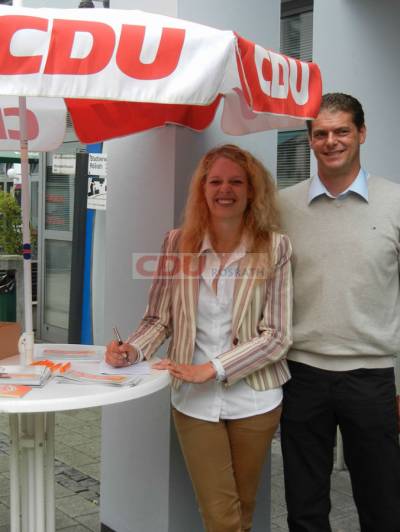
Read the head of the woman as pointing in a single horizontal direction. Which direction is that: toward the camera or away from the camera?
toward the camera

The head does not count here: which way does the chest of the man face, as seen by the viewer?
toward the camera

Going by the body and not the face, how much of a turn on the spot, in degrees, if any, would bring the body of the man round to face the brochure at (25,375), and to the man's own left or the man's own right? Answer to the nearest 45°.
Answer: approximately 90° to the man's own right

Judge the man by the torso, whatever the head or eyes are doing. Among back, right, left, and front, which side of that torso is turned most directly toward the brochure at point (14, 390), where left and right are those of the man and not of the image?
right

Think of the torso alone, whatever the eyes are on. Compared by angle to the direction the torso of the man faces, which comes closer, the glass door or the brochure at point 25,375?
the brochure

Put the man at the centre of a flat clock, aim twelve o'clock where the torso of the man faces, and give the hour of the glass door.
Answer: The glass door is roughly at 5 o'clock from the man.

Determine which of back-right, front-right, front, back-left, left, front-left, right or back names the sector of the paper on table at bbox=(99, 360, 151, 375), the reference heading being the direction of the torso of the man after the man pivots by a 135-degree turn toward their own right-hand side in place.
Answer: front-left

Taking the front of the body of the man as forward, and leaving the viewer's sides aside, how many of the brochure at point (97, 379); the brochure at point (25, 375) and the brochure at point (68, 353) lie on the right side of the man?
3

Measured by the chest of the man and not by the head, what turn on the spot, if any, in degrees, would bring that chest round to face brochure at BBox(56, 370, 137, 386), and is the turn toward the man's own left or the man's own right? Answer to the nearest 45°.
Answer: approximately 90° to the man's own right

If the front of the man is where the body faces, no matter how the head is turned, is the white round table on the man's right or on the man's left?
on the man's right

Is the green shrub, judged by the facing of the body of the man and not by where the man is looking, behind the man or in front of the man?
behind
